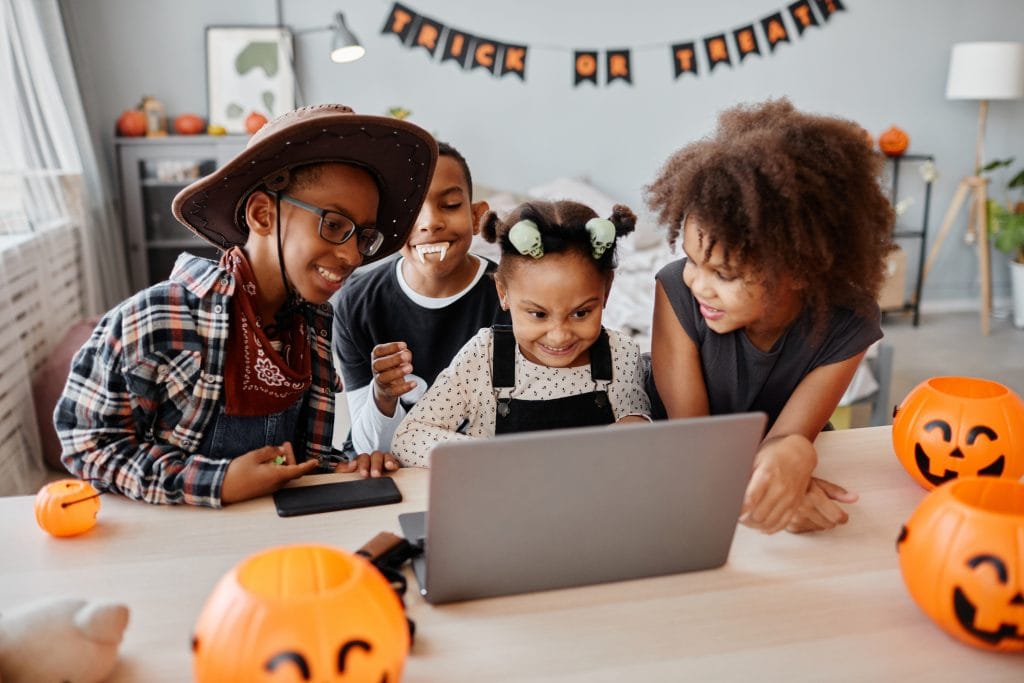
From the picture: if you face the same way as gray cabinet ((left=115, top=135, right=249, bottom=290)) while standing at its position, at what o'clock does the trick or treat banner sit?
The trick or treat banner is roughly at 9 o'clock from the gray cabinet.

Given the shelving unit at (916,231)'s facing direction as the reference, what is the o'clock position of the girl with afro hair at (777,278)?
The girl with afro hair is roughly at 12 o'clock from the shelving unit.

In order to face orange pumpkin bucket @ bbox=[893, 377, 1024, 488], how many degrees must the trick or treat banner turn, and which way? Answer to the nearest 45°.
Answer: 0° — it already faces it

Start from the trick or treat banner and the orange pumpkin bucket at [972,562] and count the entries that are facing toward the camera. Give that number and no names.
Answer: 2

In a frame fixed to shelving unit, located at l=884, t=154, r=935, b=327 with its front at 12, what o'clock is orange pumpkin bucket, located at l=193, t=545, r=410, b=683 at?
The orange pumpkin bucket is roughly at 12 o'clock from the shelving unit.

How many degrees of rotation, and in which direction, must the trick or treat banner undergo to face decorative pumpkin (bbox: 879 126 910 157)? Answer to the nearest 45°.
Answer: approximately 90° to its left

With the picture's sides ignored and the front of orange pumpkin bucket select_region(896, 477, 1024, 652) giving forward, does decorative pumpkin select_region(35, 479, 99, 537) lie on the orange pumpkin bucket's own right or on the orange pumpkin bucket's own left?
on the orange pumpkin bucket's own right

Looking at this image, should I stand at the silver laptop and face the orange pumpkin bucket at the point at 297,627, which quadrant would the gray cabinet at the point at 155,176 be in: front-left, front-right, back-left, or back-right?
back-right

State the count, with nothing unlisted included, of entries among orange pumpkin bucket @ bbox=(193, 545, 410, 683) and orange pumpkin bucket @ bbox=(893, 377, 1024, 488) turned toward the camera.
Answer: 2
